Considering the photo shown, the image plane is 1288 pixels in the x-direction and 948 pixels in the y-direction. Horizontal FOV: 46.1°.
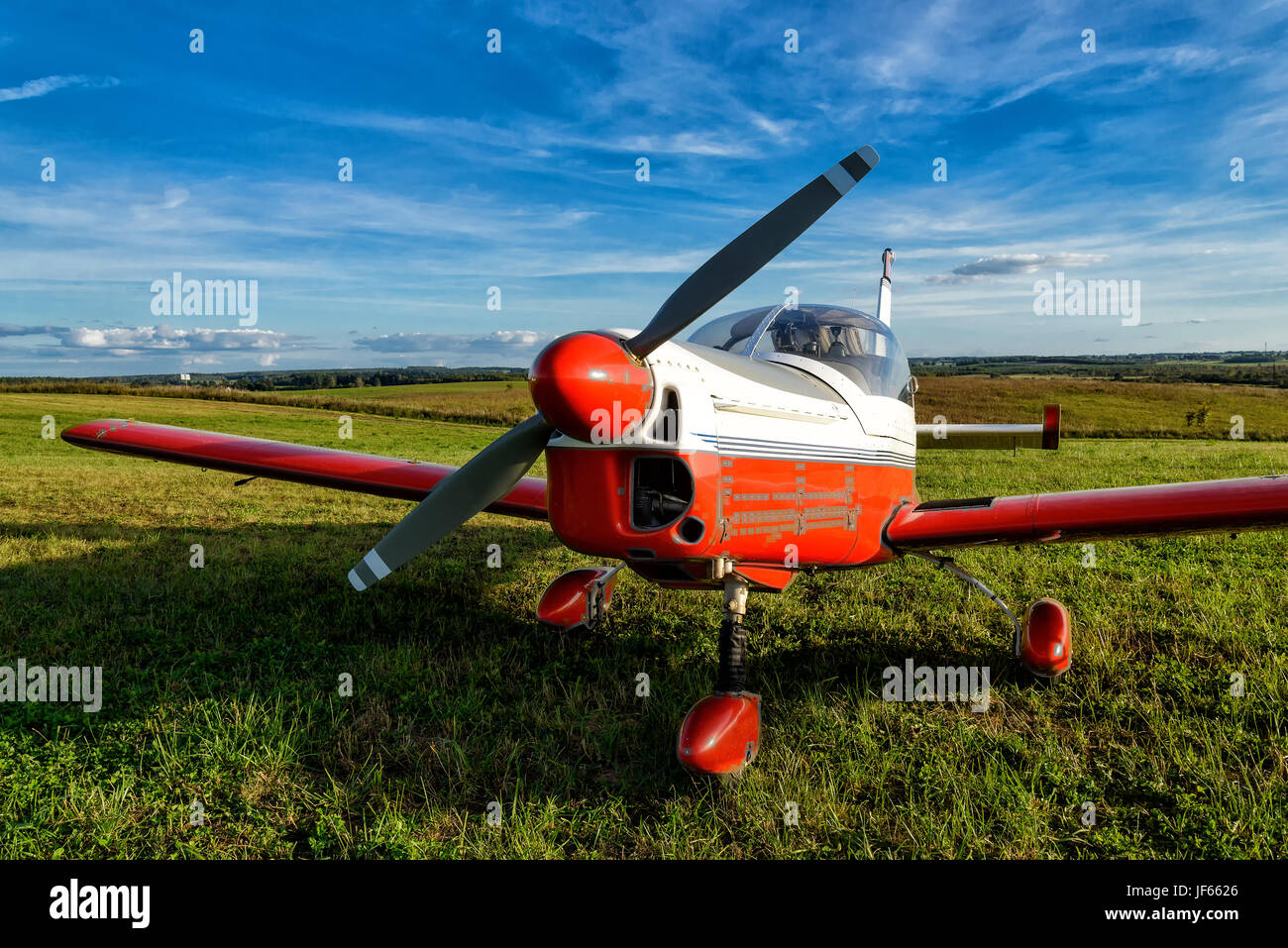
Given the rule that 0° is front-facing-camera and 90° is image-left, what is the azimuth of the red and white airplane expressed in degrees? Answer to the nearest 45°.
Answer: approximately 45°
